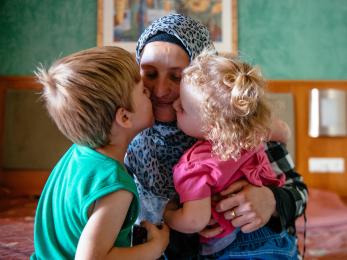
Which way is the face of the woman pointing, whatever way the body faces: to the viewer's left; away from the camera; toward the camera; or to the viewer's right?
toward the camera

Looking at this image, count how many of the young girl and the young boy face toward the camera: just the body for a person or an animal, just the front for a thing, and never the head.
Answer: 0

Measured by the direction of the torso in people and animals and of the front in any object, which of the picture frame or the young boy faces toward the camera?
the picture frame

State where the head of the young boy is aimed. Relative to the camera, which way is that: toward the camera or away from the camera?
away from the camera

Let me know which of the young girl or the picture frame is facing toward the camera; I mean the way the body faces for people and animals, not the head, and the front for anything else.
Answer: the picture frame

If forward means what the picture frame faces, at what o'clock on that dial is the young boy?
The young boy is roughly at 12 o'clock from the picture frame.

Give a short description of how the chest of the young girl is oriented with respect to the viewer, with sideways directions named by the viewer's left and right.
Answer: facing away from the viewer and to the left of the viewer

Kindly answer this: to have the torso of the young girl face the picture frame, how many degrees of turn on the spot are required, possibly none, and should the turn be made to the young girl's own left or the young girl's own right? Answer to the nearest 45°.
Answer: approximately 45° to the young girl's own right

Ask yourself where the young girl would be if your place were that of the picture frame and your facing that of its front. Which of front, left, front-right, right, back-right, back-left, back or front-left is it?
front

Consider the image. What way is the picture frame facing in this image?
toward the camera

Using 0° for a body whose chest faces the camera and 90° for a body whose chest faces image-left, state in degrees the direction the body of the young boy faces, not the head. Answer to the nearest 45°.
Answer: approximately 225°

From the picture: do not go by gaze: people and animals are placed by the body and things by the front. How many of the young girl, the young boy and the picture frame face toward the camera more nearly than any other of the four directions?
1
